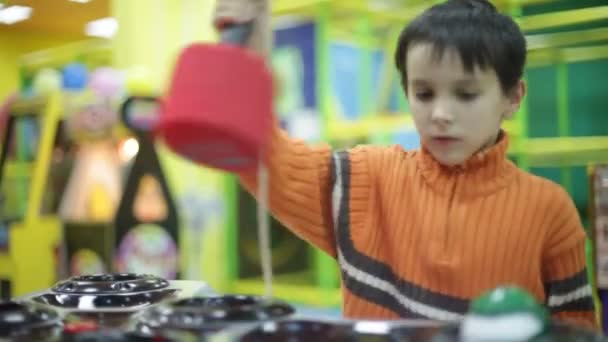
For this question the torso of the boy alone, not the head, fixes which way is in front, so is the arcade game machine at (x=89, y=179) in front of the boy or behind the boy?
behind

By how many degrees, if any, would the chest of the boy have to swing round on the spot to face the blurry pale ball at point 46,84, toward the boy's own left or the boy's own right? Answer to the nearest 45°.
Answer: approximately 135° to the boy's own right

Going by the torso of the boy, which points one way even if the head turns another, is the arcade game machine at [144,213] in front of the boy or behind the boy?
behind

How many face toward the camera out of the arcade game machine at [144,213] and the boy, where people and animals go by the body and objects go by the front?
2

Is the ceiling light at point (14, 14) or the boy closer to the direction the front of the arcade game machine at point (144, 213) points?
the boy

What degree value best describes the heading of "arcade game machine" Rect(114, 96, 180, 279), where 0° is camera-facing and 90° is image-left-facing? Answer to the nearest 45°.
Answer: approximately 0°
